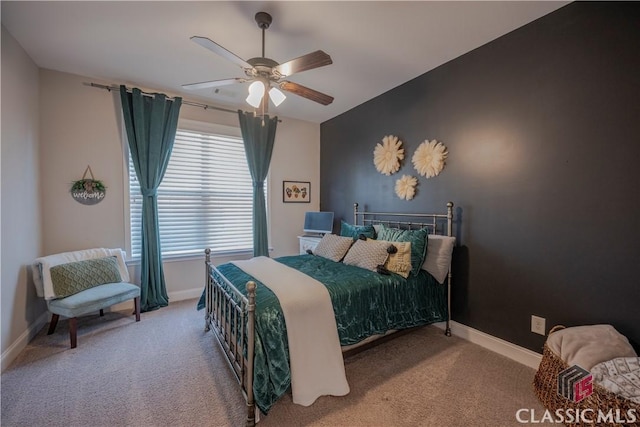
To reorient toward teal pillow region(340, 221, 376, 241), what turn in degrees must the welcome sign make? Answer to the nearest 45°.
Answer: approximately 45° to its left

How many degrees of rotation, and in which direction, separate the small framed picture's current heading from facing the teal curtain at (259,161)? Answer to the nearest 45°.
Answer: approximately 45° to its right

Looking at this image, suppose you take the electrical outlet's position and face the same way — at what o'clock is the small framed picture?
The small framed picture is roughly at 2 o'clock from the electrical outlet.

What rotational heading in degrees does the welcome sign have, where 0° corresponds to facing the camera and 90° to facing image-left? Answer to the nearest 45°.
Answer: approximately 0°

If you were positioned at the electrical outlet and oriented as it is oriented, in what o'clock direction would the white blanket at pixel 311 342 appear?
The white blanket is roughly at 12 o'clock from the electrical outlet.

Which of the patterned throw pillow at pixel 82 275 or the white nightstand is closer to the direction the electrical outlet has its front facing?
the patterned throw pillow

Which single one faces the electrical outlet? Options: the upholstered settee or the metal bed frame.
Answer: the upholstered settee

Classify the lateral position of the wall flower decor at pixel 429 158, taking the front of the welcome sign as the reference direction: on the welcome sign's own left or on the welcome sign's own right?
on the welcome sign's own left

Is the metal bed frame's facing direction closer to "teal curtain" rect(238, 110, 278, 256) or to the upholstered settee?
the upholstered settee

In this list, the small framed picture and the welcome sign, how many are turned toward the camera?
2
